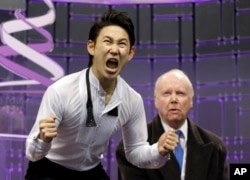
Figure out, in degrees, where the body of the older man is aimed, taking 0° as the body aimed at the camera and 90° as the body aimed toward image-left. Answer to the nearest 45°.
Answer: approximately 0°
